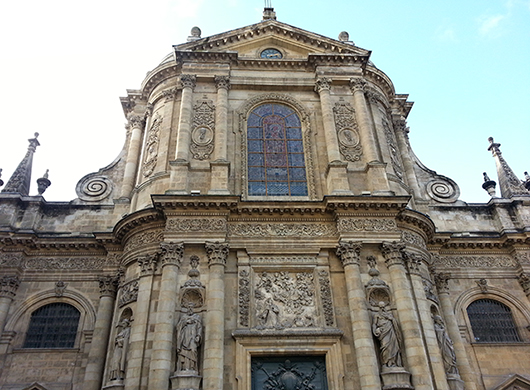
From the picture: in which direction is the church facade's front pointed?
toward the camera
